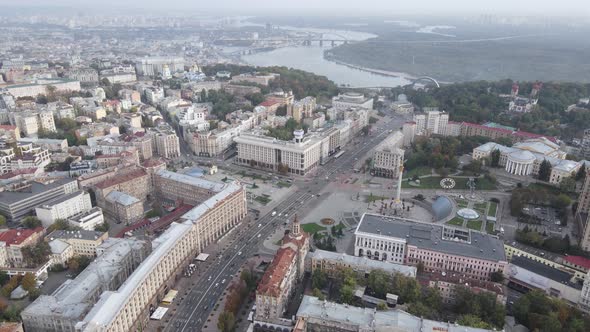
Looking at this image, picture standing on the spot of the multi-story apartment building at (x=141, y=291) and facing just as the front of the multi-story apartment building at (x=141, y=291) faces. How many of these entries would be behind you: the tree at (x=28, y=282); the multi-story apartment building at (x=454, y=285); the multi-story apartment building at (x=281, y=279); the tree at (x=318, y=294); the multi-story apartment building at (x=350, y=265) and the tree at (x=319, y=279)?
1

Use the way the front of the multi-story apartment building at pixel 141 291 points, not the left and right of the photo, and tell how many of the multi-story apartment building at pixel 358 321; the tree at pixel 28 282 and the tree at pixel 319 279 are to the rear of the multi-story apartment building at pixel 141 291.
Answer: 1

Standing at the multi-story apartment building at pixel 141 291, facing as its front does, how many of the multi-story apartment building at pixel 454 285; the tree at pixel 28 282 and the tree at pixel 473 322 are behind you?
1

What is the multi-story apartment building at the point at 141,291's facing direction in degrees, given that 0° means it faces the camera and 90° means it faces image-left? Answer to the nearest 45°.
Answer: approximately 315°

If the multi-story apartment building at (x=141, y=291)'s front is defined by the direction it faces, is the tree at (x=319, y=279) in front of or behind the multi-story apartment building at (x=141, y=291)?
in front

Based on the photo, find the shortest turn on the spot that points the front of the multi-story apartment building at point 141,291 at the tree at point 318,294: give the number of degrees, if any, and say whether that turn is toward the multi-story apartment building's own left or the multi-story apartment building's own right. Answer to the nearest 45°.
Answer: approximately 45° to the multi-story apartment building's own left

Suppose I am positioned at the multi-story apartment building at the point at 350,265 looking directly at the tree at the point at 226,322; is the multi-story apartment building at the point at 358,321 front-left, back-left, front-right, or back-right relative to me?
front-left

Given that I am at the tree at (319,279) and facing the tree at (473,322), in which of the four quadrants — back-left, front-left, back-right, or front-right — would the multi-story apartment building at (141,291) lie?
back-right

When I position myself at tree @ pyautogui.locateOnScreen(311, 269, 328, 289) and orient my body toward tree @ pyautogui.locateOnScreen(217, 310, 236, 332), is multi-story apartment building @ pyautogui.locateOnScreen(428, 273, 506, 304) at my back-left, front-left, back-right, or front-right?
back-left

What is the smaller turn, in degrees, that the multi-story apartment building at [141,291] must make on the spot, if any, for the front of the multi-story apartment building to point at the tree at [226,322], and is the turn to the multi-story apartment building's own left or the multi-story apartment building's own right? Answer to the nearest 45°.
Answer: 0° — it already faces it

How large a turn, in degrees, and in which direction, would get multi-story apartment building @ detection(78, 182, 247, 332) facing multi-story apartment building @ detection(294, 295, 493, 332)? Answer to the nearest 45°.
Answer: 0° — it already faces it

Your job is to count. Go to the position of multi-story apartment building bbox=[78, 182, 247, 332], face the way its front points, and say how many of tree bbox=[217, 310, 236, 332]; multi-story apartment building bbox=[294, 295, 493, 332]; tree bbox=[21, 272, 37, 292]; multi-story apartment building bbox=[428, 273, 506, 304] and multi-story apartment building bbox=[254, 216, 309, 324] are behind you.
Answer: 1

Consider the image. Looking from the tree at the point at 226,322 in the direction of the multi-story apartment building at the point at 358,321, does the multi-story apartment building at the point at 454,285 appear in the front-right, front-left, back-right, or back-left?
front-left

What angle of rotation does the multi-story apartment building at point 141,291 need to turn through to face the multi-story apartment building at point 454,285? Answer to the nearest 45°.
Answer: approximately 45° to its left

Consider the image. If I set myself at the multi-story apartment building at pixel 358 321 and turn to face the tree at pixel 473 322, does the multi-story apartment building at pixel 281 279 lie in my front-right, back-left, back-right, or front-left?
back-left

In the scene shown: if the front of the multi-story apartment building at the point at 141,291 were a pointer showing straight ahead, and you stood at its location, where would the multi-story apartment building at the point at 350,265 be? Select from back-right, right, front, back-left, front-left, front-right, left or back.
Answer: front-left

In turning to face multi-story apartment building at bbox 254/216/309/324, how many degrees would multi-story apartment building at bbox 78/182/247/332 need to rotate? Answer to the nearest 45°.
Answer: approximately 45° to its left
